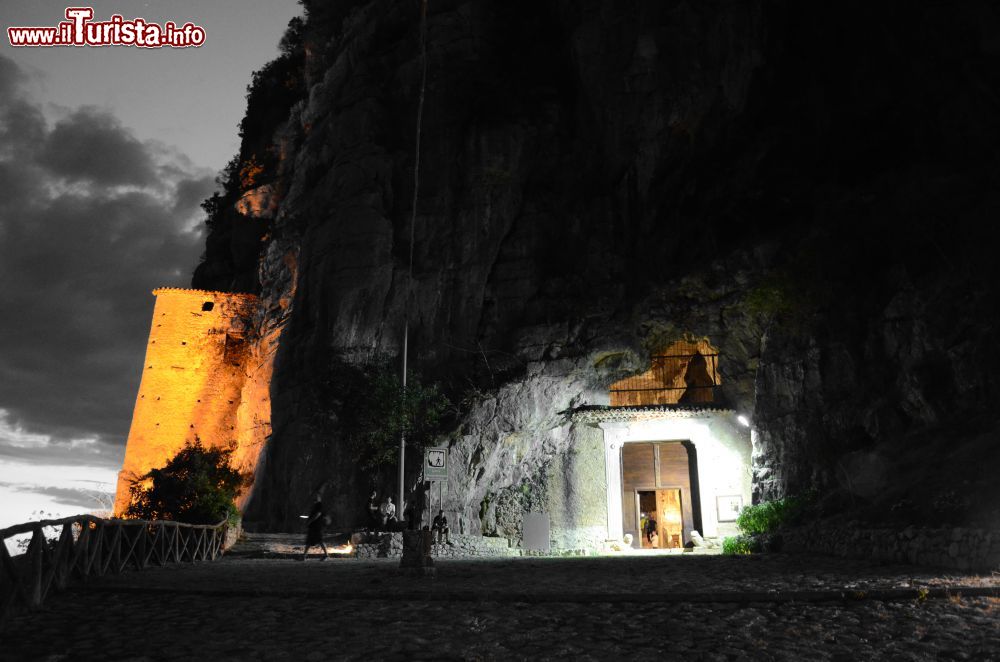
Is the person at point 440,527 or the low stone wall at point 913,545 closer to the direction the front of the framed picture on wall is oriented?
the low stone wall

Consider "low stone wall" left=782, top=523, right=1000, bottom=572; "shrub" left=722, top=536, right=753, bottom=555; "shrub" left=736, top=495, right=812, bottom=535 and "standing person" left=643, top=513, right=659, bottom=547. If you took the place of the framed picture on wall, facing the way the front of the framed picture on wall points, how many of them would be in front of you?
3

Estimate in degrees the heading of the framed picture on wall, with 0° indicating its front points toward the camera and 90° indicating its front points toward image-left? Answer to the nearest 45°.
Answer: approximately 0°

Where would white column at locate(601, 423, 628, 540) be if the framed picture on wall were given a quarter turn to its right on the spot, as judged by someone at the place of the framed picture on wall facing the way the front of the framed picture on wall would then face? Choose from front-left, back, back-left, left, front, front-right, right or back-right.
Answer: front

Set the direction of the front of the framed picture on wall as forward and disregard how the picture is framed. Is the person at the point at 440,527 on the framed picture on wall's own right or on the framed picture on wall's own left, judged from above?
on the framed picture on wall's own right

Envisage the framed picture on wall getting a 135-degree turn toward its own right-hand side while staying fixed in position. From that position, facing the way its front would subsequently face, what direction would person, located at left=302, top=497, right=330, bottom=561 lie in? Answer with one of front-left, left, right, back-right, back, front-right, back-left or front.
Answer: left

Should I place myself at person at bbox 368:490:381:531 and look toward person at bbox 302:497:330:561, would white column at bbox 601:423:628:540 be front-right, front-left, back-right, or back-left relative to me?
back-left

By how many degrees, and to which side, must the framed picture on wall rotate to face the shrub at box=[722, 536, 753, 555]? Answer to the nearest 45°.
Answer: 0° — it already faces it

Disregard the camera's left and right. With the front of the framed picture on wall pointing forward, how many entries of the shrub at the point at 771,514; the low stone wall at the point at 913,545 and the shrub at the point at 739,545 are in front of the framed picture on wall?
3

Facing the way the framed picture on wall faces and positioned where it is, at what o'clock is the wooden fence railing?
The wooden fence railing is roughly at 1 o'clock from the framed picture on wall.

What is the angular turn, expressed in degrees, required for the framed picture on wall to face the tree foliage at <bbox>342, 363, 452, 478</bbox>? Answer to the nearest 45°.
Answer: approximately 90° to its right

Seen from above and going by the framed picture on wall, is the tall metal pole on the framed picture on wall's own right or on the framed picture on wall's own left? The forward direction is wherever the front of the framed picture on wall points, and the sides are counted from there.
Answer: on the framed picture on wall's own right
